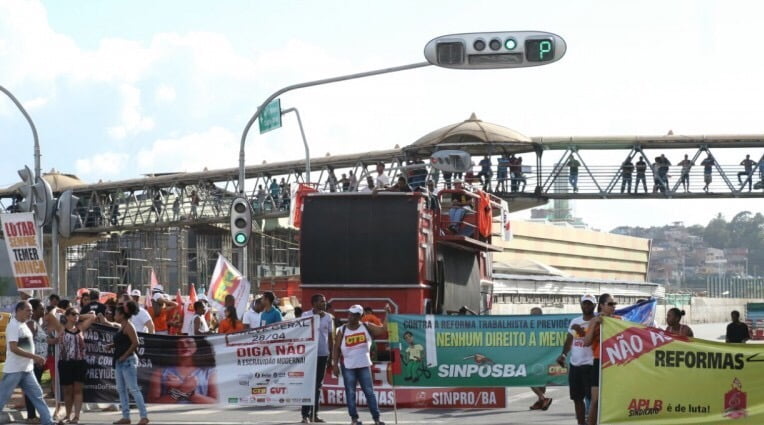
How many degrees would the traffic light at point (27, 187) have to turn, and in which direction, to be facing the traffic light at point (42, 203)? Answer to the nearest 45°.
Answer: approximately 135° to its left

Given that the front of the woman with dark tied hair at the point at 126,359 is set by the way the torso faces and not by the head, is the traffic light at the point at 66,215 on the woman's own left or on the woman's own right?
on the woman's own right

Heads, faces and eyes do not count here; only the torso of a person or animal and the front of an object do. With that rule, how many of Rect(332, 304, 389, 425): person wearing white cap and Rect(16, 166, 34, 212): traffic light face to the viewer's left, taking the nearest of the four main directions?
1

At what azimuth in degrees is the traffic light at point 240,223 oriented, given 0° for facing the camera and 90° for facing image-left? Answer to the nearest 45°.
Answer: approximately 0°

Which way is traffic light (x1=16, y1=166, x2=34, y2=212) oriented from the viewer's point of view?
to the viewer's left

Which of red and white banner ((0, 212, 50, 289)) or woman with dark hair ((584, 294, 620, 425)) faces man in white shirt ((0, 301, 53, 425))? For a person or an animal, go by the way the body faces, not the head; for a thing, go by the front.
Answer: the red and white banner

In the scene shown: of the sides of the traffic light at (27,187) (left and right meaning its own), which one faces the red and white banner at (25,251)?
left

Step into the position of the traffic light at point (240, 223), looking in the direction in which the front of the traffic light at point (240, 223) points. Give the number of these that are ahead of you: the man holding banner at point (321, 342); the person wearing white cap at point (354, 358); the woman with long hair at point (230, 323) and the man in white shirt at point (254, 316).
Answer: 4

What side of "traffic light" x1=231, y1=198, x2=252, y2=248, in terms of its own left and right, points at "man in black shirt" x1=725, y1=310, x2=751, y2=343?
left

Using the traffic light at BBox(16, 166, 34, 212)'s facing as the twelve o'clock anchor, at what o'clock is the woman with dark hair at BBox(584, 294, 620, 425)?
The woman with dark hair is roughly at 8 o'clock from the traffic light.

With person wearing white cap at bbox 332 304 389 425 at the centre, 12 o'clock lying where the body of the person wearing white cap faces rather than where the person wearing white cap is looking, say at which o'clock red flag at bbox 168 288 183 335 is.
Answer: The red flag is roughly at 5 o'clock from the person wearing white cap.

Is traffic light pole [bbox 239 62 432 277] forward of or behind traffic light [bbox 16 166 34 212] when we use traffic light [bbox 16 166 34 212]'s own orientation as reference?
behind
